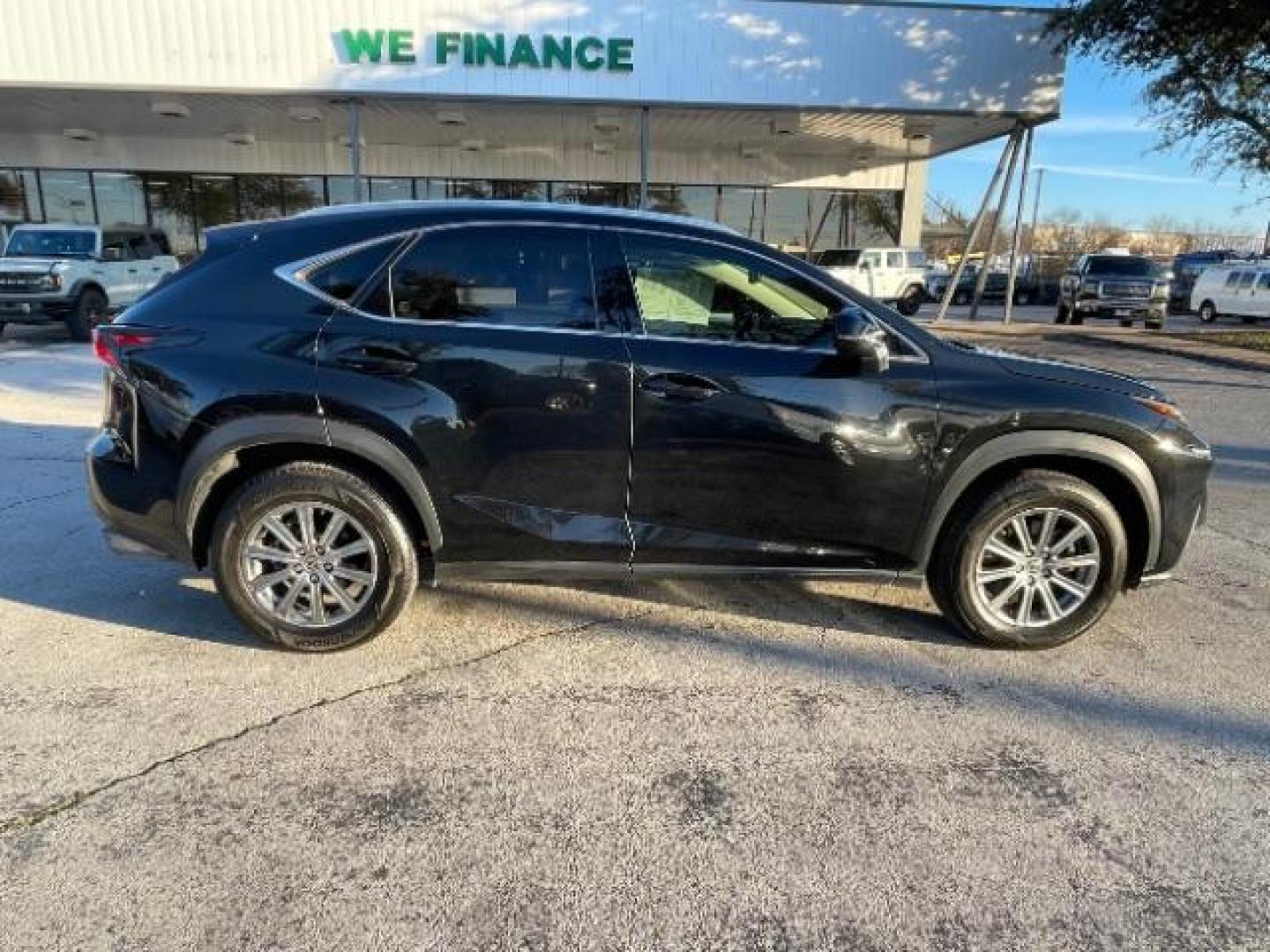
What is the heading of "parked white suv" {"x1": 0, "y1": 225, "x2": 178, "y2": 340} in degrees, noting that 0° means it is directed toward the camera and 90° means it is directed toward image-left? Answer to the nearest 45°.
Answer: approximately 45°

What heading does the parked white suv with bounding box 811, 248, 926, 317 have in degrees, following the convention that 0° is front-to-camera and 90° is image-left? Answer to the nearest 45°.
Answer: approximately 45°

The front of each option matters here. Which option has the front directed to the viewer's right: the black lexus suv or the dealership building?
the black lexus suv

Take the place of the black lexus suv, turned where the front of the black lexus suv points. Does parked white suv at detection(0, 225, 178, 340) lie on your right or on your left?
on your left

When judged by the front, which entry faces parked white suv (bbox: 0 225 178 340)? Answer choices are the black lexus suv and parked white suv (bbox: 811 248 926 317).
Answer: parked white suv (bbox: 811 248 926 317)

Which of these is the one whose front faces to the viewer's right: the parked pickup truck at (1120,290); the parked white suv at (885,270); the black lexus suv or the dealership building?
the black lexus suv

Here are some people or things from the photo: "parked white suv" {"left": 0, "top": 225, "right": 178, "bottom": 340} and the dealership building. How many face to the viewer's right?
0

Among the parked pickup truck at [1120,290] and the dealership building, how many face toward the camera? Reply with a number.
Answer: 2

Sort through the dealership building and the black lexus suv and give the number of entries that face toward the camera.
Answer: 1

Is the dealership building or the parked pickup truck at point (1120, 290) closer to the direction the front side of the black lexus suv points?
the parked pickup truck

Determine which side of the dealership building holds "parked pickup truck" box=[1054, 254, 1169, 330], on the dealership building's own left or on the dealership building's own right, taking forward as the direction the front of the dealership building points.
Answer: on the dealership building's own left

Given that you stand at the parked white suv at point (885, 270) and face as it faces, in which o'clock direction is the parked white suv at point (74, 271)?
the parked white suv at point (74, 271) is roughly at 12 o'clock from the parked white suv at point (885, 270).

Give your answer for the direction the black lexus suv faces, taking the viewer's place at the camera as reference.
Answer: facing to the right of the viewer

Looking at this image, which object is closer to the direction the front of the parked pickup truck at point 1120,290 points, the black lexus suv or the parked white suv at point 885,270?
the black lexus suv

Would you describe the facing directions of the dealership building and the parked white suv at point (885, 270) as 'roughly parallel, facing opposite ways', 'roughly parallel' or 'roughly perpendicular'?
roughly perpendicular

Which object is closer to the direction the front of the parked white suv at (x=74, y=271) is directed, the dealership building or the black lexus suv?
the black lexus suv

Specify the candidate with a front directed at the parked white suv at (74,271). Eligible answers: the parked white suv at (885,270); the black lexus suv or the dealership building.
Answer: the parked white suv at (885,270)

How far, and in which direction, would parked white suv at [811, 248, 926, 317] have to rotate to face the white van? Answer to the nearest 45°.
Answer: approximately 180°

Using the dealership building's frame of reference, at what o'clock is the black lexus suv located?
The black lexus suv is roughly at 12 o'clock from the dealership building.

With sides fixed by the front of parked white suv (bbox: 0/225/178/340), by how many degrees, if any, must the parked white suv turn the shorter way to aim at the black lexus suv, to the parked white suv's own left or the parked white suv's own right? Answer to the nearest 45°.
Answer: approximately 45° to the parked white suv's own left
